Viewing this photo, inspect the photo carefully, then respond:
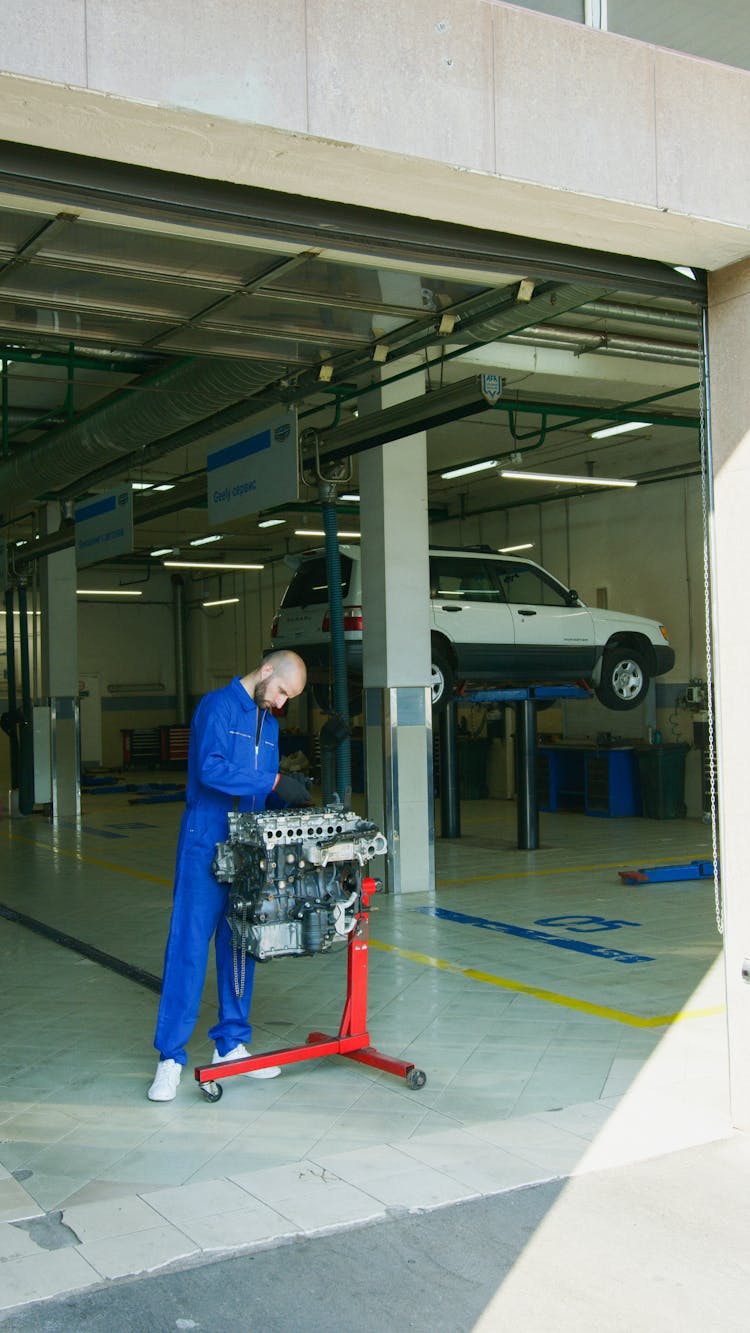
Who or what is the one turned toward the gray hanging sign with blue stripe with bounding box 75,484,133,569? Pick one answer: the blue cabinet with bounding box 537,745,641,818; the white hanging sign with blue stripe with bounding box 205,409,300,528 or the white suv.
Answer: the blue cabinet

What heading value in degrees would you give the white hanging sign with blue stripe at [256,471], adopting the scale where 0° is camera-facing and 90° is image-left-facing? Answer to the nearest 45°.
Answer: approximately 45°

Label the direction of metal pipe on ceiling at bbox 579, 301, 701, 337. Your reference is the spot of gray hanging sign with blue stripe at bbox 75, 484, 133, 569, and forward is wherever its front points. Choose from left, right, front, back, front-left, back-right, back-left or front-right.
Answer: left

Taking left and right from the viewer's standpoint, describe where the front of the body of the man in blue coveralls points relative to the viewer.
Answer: facing the viewer and to the right of the viewer

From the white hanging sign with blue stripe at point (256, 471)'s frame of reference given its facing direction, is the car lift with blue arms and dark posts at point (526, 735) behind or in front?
behind

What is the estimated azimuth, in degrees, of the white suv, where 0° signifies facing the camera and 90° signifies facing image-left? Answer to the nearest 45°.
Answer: approximately 225°

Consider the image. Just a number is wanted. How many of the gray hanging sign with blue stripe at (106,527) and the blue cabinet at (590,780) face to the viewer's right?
0

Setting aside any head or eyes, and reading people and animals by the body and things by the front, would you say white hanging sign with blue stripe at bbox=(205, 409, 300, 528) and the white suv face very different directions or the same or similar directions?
very different directions

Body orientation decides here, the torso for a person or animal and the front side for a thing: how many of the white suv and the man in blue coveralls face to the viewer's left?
0
